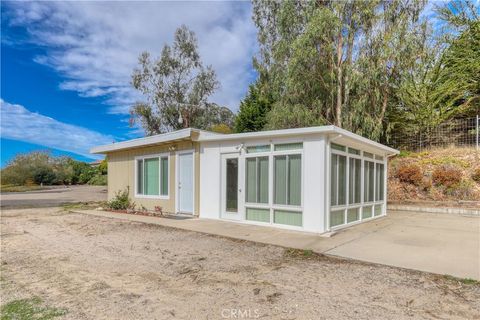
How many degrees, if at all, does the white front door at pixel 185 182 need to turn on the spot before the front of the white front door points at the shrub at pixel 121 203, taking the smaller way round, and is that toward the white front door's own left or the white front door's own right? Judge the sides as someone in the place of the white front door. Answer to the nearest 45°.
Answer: approximately 90° to the white front door's own right

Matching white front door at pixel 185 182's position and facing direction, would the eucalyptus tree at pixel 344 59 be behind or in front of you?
behind

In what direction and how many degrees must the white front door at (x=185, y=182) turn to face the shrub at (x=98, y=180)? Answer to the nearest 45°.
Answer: approximately 135° to its right

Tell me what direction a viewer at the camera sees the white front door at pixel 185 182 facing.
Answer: facing the viewer and to the left of the viewer

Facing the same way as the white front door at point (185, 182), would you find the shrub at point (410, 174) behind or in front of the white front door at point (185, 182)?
behind

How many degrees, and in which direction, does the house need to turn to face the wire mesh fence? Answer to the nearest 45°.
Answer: approximately 180°
